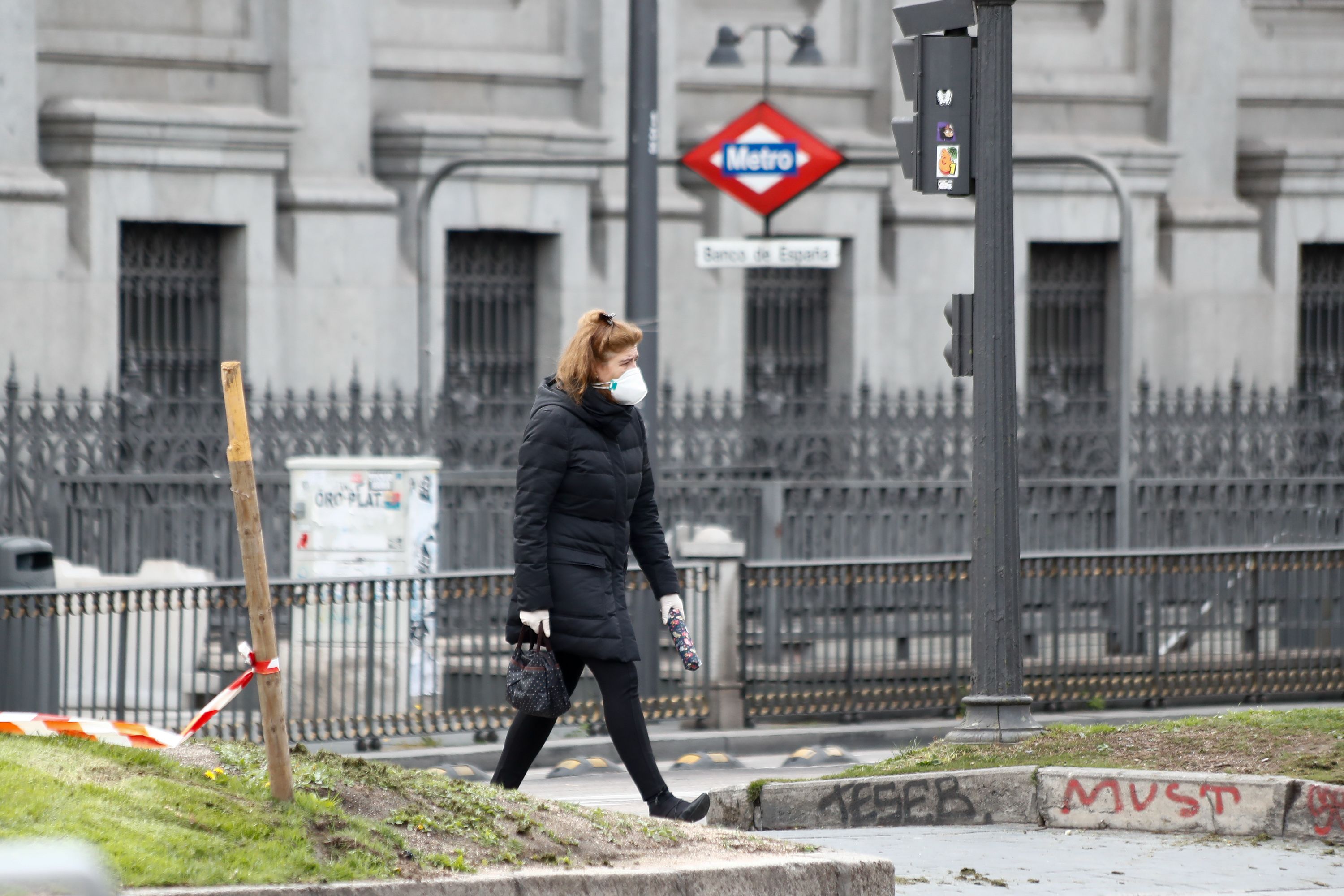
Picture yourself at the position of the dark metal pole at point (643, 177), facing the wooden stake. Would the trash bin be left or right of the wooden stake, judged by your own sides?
right

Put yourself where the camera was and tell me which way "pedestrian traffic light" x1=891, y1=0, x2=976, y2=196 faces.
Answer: facing to the left of the viewer

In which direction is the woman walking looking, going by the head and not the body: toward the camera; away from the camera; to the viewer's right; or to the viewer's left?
to the viewer's right

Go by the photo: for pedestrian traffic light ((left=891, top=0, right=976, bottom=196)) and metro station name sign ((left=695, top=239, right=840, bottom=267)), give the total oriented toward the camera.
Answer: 1

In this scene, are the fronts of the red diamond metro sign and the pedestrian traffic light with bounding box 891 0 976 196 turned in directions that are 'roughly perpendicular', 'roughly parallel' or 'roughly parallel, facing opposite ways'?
roughly perpendicular

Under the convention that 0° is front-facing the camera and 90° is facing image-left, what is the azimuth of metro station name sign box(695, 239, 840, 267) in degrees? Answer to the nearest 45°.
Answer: approximately 0°

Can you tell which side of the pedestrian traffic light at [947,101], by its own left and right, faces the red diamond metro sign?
right

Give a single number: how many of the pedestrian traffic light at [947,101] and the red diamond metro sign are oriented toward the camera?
1

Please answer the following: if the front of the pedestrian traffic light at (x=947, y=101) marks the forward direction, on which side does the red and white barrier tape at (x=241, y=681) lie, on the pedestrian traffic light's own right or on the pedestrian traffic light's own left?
on the pedestrian traffic light's own left

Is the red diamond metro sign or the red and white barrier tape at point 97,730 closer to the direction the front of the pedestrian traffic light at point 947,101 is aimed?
the red and white barrier tape

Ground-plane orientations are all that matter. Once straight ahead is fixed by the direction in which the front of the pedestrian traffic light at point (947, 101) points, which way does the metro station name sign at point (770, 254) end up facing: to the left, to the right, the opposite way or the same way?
to the left
